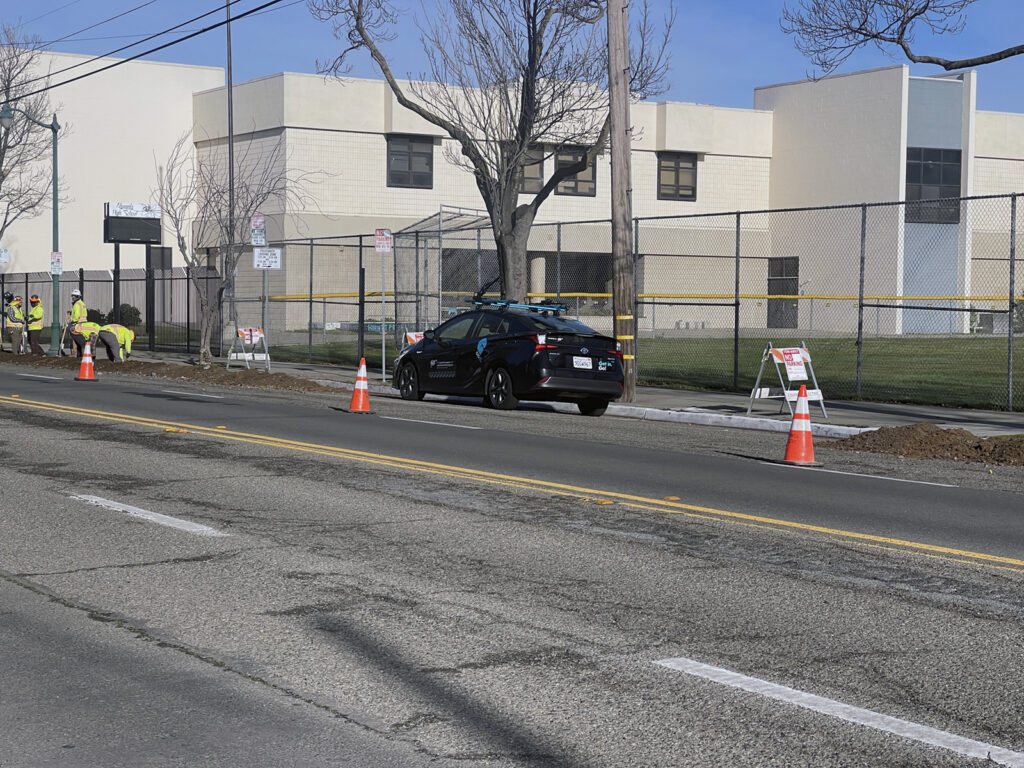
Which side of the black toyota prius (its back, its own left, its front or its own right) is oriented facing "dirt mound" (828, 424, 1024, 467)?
back

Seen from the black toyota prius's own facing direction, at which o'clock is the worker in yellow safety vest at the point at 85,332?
The worker in yellow safety vest is roughly at 12 o'clock from the black toyota prius.

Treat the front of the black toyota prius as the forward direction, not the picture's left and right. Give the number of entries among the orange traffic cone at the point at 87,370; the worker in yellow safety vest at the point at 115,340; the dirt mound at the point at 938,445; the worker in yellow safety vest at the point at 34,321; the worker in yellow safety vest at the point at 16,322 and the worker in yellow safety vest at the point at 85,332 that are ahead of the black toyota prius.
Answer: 5

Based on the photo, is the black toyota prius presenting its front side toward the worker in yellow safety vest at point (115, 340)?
yes

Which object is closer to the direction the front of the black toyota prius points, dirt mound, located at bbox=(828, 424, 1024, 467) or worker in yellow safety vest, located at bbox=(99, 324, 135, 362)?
the worker in yellow safety vest

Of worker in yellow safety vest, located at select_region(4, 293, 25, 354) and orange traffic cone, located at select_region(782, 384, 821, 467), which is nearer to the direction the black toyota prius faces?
the worker in yellow safety vest

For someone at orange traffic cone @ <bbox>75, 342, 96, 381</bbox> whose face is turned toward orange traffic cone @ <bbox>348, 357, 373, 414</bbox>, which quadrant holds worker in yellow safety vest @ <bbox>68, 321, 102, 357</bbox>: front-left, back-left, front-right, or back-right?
back-left

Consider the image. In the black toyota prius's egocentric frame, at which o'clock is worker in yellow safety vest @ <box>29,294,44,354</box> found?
The worker in yellow safety vest is roughly at 12 o'clock from the black toyota prius.

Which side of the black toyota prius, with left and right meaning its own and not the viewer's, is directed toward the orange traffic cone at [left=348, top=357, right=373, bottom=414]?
left

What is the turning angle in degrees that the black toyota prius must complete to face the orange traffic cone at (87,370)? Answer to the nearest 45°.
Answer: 0° — it already faces it

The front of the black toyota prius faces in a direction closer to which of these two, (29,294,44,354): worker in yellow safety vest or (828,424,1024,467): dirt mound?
the worker in yellow safety vest

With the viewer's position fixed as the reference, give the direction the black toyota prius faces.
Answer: facing away from the viewer and to the left of the viewer

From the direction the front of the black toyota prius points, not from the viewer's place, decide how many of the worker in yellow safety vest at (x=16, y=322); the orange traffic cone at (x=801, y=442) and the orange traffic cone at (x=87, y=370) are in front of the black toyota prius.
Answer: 2
